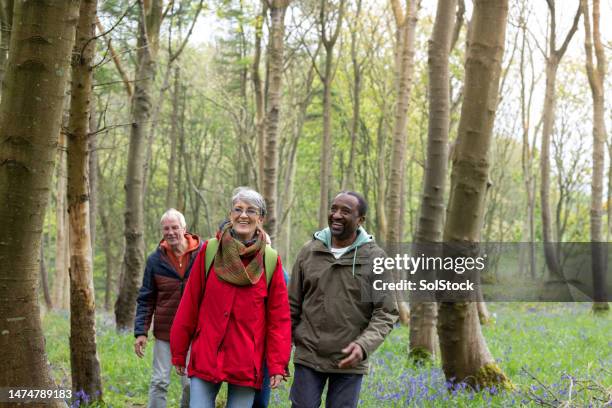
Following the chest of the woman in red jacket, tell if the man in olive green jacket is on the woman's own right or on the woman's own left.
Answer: on the woman's own left

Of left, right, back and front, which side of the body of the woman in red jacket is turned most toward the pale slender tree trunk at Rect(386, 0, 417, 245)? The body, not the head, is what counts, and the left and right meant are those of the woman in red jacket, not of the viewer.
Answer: back

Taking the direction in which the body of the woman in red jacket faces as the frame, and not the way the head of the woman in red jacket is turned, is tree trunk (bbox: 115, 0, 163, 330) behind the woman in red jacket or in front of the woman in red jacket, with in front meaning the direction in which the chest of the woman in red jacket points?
behind

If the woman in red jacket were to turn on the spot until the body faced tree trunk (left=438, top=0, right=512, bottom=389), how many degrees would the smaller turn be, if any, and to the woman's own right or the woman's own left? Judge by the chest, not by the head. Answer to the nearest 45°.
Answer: approximately 135° to the woman's own left

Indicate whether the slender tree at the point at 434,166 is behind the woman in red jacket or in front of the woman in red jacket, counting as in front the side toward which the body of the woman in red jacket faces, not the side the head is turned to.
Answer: behind

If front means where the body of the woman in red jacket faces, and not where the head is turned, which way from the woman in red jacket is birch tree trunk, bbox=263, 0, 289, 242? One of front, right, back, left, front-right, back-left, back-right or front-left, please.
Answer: back

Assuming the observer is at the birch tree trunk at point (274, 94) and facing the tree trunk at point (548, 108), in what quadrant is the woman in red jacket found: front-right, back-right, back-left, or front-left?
back-right

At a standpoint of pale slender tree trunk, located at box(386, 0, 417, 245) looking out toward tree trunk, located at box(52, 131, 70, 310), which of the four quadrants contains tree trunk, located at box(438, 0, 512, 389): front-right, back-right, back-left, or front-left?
back-left

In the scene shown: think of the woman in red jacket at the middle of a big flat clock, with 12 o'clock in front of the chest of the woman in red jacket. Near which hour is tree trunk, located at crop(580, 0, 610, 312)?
The tree trunk is roughly at 7 o'clock from the woman in red jacket.

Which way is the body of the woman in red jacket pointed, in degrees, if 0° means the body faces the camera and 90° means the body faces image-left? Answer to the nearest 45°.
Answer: approximately 0°

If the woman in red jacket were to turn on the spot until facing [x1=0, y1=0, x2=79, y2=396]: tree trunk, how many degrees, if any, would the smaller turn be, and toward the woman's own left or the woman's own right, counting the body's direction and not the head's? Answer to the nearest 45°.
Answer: approximately 90° to the woman's own right

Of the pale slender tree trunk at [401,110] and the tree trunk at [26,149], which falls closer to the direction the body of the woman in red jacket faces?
the tree trunk

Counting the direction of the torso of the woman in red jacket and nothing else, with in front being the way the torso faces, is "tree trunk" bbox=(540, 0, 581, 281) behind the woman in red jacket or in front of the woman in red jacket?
behind
